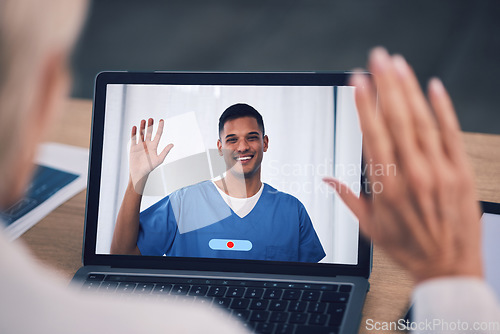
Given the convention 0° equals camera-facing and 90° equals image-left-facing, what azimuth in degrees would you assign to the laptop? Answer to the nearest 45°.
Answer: approximately 0°
